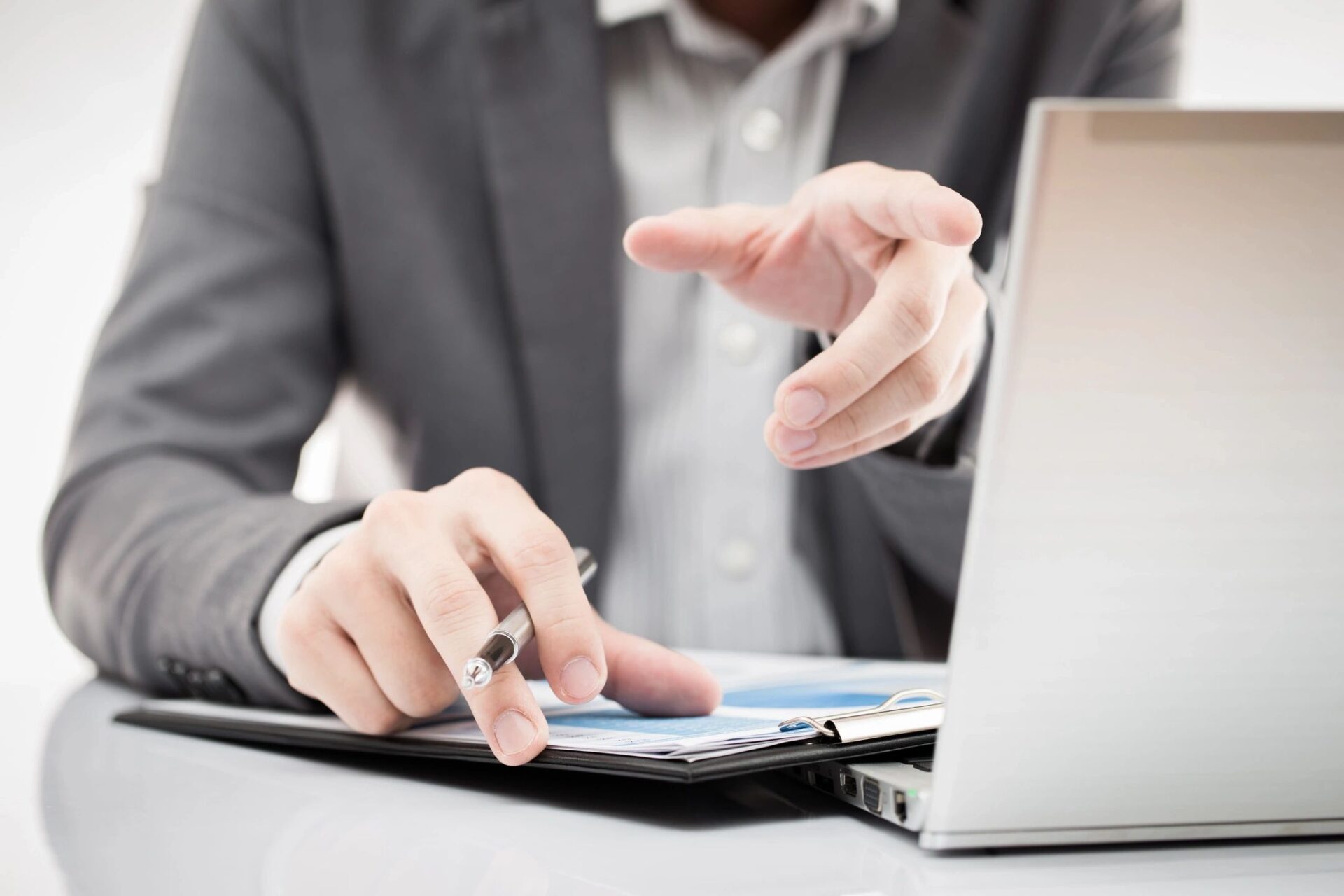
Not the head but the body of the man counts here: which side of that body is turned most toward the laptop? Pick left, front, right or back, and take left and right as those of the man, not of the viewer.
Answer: front

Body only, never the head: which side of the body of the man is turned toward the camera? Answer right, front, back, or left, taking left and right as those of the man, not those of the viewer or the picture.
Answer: front
